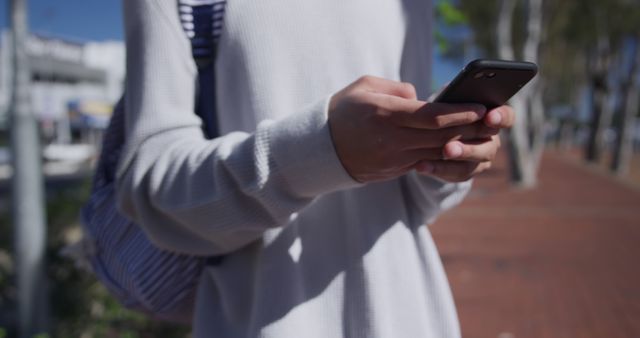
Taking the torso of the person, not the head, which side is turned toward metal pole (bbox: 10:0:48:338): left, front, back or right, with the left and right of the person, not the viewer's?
back

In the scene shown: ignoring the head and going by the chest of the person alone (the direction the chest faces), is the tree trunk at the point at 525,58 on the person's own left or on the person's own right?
on the person's own left

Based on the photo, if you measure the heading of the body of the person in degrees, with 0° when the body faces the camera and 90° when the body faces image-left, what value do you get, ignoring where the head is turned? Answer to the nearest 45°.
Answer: approximately 315°

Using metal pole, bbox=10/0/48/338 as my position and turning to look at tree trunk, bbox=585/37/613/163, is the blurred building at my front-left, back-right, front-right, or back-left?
front-left

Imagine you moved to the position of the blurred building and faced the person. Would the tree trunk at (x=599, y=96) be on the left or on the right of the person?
left

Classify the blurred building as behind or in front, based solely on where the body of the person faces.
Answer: behind
